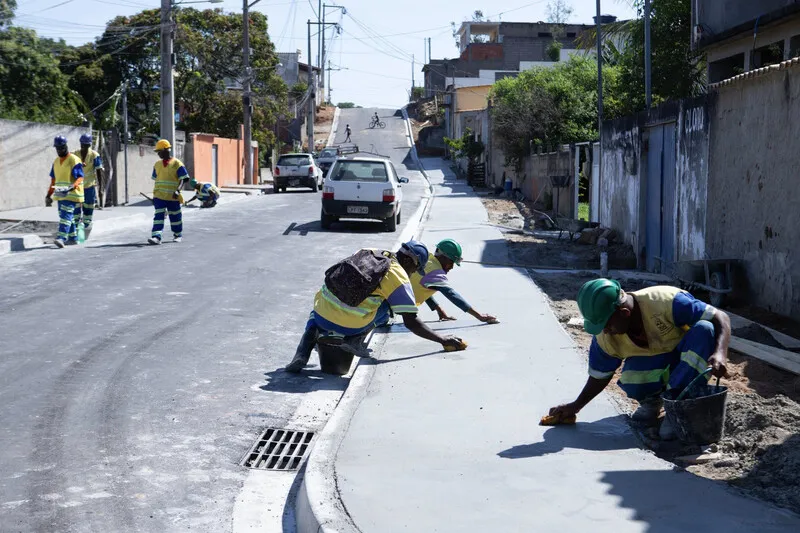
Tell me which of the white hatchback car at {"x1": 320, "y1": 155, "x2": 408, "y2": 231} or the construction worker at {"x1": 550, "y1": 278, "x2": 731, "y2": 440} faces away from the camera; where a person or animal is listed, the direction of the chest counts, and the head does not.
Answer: the white hatchback car

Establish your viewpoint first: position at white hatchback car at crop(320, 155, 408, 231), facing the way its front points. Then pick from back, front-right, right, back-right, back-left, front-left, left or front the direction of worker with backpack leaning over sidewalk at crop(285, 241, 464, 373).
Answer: back

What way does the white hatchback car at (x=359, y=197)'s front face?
away from the camera

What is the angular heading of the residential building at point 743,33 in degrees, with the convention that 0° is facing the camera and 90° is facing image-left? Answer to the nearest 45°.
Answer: approximately 45°

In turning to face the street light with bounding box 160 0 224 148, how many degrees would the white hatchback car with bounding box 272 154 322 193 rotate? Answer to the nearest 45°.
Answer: approximately 135° to its left

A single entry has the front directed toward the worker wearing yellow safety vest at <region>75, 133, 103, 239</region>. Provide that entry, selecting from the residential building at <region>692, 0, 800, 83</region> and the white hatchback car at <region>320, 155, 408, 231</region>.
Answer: the residential building

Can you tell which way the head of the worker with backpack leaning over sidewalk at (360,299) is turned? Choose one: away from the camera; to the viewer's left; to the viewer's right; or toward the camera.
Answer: to the viewer's right

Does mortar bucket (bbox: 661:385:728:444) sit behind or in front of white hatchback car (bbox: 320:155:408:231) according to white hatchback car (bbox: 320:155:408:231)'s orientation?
behind

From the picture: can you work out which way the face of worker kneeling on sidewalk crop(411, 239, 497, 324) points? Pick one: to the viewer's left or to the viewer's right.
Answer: to the viewer's right

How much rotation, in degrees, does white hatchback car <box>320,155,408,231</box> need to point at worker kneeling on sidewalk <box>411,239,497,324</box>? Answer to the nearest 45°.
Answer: approximately 180°

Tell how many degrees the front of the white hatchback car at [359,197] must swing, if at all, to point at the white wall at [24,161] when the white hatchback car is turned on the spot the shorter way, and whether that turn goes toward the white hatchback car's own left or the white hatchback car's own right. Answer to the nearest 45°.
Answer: approximately 90° to the white hatchback car's own left
